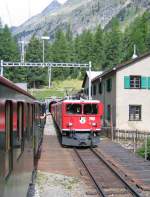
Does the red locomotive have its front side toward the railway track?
yes

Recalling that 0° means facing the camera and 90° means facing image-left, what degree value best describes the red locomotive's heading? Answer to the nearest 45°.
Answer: approximately 0°

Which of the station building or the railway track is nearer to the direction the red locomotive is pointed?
the railway track
